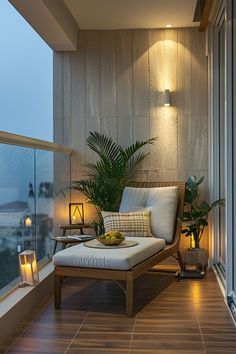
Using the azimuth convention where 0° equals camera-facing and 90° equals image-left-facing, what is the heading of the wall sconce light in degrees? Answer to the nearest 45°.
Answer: approximately 0°

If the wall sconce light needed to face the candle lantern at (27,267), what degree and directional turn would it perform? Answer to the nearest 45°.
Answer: approximately 45° to its right

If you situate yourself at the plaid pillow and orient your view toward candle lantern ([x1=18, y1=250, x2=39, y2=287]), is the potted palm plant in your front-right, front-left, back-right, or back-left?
back-right

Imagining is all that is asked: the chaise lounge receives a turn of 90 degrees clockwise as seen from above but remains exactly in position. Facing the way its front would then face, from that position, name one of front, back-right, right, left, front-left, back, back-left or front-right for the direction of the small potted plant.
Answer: right

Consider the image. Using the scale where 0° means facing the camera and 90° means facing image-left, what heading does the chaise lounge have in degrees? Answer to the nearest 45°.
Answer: approximately 45°
